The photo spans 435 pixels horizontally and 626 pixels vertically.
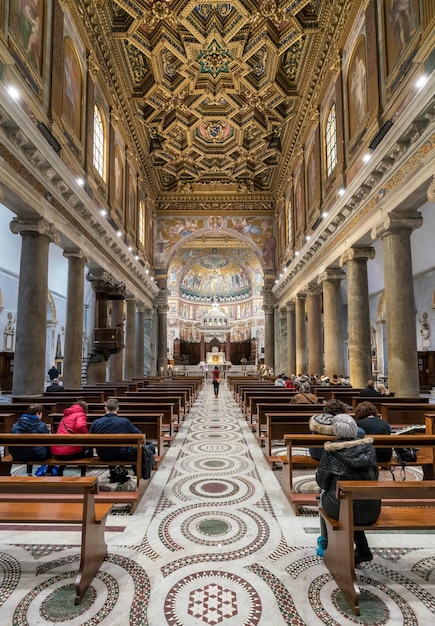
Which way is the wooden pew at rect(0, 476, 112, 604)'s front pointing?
away from the camera

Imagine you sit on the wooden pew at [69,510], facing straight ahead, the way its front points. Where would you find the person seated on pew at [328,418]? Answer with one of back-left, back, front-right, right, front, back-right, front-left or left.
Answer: right

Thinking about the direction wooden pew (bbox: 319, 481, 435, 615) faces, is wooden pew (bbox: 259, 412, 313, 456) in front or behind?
in front

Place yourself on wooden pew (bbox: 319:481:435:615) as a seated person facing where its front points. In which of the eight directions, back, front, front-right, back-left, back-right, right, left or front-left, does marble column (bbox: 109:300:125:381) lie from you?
front-left

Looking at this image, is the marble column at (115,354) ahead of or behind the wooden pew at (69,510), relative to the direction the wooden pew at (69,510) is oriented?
ahead

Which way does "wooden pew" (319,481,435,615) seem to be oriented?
away from the camera

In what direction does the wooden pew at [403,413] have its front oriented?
away from the camera

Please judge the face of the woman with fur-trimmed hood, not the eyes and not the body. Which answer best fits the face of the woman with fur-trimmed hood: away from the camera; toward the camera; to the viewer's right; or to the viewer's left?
away from the camera

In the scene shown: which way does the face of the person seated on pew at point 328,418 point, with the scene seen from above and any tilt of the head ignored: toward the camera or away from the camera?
away from the camera

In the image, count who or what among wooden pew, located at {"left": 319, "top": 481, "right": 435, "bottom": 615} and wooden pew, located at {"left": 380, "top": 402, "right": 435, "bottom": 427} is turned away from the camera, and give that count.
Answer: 2

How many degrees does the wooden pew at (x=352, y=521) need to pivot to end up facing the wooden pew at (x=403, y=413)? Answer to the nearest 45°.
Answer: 0° — it already faces it

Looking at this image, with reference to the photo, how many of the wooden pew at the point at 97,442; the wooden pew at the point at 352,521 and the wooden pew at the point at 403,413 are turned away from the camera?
3

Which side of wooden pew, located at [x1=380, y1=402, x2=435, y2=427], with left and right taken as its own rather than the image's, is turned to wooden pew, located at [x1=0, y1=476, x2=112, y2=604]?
back

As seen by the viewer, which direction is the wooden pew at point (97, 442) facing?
away from the camera
